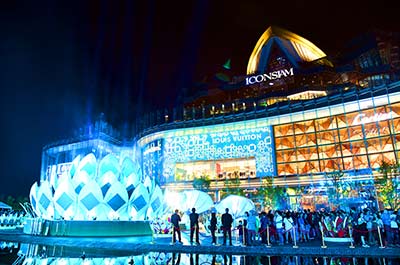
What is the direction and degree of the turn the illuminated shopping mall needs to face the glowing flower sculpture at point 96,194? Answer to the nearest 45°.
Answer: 0° — it already faces it

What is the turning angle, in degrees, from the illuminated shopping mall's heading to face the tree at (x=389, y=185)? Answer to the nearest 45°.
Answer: approximately 90° to its left

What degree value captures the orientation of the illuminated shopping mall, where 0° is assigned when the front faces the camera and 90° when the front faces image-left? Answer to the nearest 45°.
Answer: approximately 45°

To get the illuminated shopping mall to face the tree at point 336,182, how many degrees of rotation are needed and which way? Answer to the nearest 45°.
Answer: approximately 45° to its left
